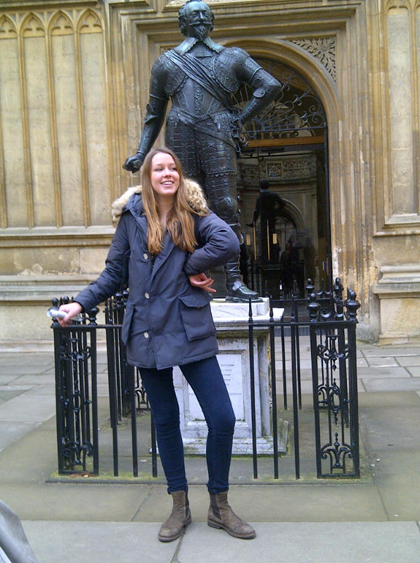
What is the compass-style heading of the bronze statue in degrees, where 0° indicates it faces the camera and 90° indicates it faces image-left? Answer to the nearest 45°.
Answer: approximately 0°

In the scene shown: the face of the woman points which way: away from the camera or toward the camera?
toward the camera

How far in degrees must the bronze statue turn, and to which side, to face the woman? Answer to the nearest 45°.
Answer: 0° — it already faces them
